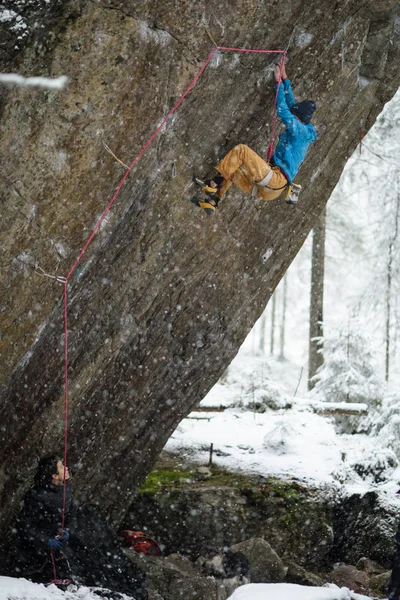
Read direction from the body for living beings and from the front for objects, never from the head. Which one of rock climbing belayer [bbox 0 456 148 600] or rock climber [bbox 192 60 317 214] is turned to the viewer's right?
rock climbing belayer [bbox 0 456 148 600]

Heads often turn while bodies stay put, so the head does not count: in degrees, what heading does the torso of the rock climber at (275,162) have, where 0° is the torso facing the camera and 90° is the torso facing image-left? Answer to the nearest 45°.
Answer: approximately 90°

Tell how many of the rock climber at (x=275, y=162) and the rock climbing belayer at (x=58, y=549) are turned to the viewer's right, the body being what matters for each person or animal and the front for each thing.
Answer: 1

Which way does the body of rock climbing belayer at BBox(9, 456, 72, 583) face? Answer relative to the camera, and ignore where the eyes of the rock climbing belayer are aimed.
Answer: to the viewer's right

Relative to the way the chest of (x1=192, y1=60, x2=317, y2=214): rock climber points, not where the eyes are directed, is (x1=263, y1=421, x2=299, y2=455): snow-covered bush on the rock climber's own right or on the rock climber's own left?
on the rock climber's own right

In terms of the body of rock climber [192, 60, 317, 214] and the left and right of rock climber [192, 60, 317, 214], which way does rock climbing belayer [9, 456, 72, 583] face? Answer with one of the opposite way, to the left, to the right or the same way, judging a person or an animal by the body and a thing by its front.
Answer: the opposite way
